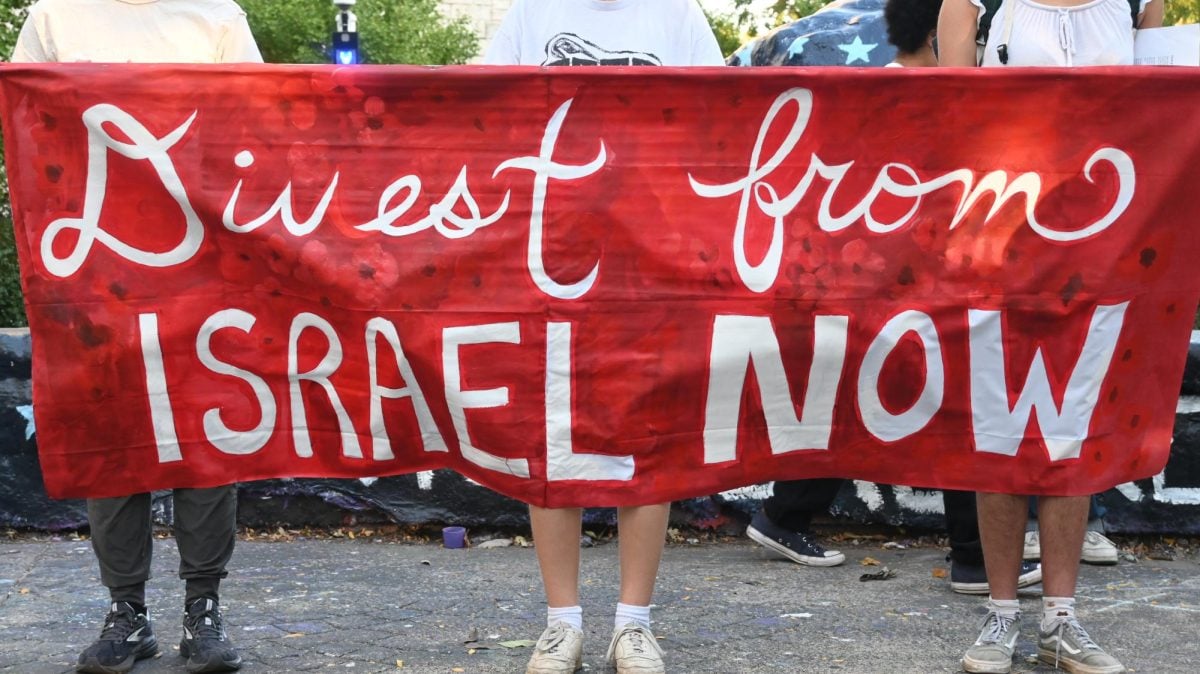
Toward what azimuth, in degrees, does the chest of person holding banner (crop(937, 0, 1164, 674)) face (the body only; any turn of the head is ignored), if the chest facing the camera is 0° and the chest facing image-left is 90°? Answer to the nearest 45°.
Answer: approximately 0°

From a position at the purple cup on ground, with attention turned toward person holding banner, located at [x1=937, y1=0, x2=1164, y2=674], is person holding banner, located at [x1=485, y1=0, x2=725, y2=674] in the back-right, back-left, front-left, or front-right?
front-right

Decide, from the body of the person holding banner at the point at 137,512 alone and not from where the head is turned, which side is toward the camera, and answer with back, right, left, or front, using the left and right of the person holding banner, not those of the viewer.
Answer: front

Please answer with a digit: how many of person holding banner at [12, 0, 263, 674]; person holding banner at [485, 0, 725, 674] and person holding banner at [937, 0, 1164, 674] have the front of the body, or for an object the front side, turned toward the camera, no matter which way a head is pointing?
3

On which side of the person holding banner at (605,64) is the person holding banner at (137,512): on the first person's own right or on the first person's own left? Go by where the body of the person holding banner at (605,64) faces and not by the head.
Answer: on the first person's own right

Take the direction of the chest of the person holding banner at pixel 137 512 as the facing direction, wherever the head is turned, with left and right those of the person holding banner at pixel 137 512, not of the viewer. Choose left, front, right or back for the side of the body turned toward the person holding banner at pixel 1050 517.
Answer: left

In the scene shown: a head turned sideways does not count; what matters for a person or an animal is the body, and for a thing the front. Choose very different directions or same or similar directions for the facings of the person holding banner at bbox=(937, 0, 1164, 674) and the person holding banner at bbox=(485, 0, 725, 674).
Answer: same or similar directions

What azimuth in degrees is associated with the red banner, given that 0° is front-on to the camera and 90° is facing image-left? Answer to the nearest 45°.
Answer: approximately 0°
